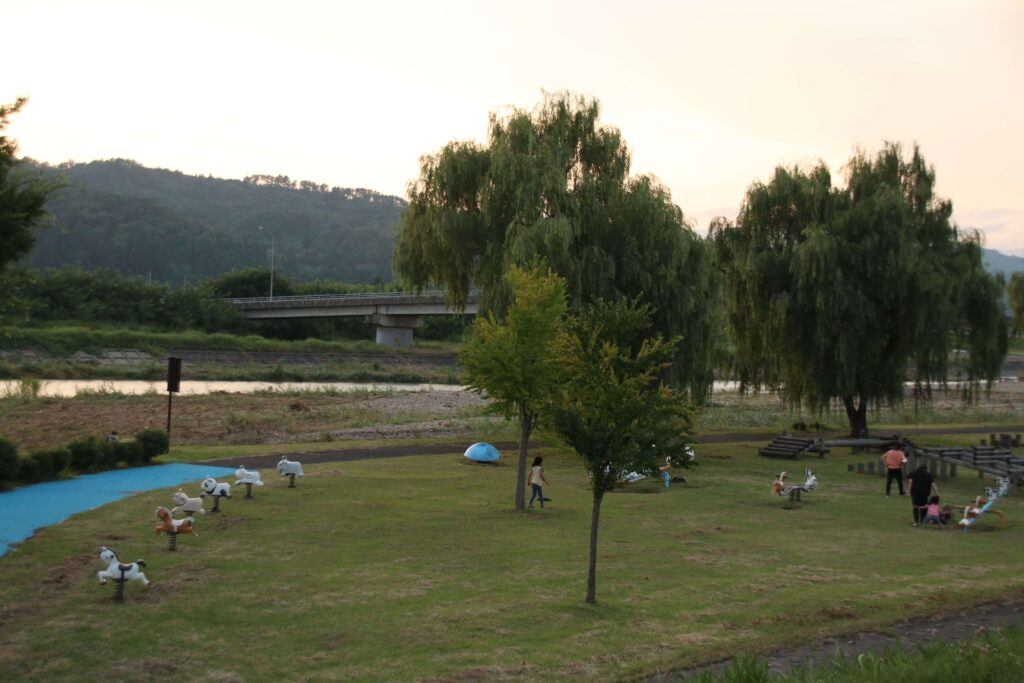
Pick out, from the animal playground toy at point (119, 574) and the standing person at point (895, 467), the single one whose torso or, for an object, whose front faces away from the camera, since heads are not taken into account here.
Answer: the standing person

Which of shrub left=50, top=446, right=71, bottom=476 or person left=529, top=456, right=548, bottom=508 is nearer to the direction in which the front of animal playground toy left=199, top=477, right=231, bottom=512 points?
the shrub

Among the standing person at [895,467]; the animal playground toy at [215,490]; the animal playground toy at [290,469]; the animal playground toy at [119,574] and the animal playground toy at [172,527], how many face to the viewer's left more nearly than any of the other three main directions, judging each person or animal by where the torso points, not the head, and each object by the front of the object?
4

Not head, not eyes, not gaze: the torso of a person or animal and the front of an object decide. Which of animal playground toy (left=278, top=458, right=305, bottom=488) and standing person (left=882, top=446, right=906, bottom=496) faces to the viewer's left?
the animal playground toy

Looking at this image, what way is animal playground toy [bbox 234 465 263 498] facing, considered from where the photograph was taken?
facing to the left of the viewer

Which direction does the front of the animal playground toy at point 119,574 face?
to the viewer's left

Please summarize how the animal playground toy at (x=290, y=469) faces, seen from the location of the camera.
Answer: facing to the left of the viewer

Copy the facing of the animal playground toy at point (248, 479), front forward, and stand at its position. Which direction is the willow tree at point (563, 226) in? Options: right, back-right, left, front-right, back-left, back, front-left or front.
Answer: back-right

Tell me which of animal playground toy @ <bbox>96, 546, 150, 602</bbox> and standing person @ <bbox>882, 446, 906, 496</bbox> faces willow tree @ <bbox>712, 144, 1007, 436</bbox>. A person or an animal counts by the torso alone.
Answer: the standing person

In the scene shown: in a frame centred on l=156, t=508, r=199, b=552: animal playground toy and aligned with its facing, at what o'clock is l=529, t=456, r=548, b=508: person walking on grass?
The person walking on grass is roughly at 5 o'clock from the animal playground toy.

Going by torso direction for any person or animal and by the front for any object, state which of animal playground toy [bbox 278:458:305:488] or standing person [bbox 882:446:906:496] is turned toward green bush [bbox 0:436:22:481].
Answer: the animal playground toy

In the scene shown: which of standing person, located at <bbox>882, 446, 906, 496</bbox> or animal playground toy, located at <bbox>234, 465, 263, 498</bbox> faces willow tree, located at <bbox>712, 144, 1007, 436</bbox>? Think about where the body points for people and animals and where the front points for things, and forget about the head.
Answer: the standing person
